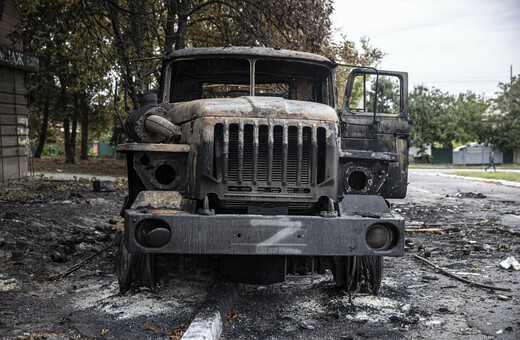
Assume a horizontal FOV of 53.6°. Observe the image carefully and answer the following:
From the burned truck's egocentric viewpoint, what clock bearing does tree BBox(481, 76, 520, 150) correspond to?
The tree is roughly at 7 o'clock from the burned truck.

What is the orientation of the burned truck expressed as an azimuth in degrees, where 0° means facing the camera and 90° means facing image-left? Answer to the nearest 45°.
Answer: approximately 0°
